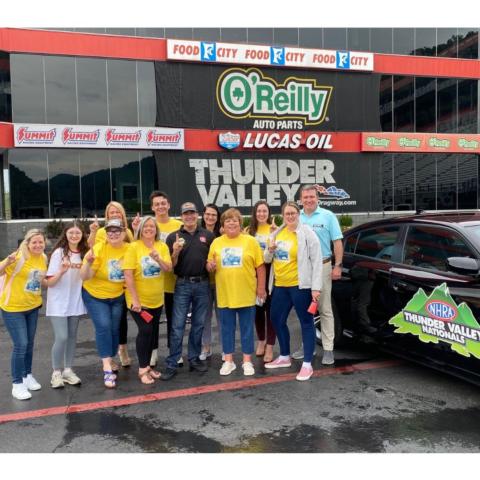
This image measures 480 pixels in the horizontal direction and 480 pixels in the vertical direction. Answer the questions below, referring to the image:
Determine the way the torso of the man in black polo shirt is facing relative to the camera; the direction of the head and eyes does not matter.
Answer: toward the camera

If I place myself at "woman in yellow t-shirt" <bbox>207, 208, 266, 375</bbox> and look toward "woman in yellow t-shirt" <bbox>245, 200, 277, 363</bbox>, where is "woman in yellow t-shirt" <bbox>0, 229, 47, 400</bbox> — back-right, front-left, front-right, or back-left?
back-left

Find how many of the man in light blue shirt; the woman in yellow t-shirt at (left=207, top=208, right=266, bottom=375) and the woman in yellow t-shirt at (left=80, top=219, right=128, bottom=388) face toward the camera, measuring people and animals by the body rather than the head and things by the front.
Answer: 3

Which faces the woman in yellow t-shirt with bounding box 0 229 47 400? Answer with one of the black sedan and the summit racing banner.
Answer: the summit racing banner

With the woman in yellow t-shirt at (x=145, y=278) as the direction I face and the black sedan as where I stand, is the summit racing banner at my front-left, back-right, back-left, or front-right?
front-right

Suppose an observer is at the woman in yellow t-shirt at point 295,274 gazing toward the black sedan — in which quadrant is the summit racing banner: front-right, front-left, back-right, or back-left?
back-left

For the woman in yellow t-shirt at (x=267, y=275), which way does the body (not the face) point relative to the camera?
toward the camera

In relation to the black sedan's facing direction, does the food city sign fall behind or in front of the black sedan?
behind

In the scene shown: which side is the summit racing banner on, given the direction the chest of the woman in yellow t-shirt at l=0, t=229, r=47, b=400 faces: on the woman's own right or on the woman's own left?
on the woman's own left

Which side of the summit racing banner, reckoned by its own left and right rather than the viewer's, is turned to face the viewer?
front

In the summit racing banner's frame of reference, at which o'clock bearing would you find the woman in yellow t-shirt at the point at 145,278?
The woman in yellow t-shirt is roughly at 12 o'clock from the summit racing banner.

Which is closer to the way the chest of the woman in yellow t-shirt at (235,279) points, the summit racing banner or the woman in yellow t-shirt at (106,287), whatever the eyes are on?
the woman in yellow t-shirt

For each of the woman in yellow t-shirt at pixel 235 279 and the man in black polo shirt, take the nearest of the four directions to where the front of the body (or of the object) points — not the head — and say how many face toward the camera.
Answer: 2
